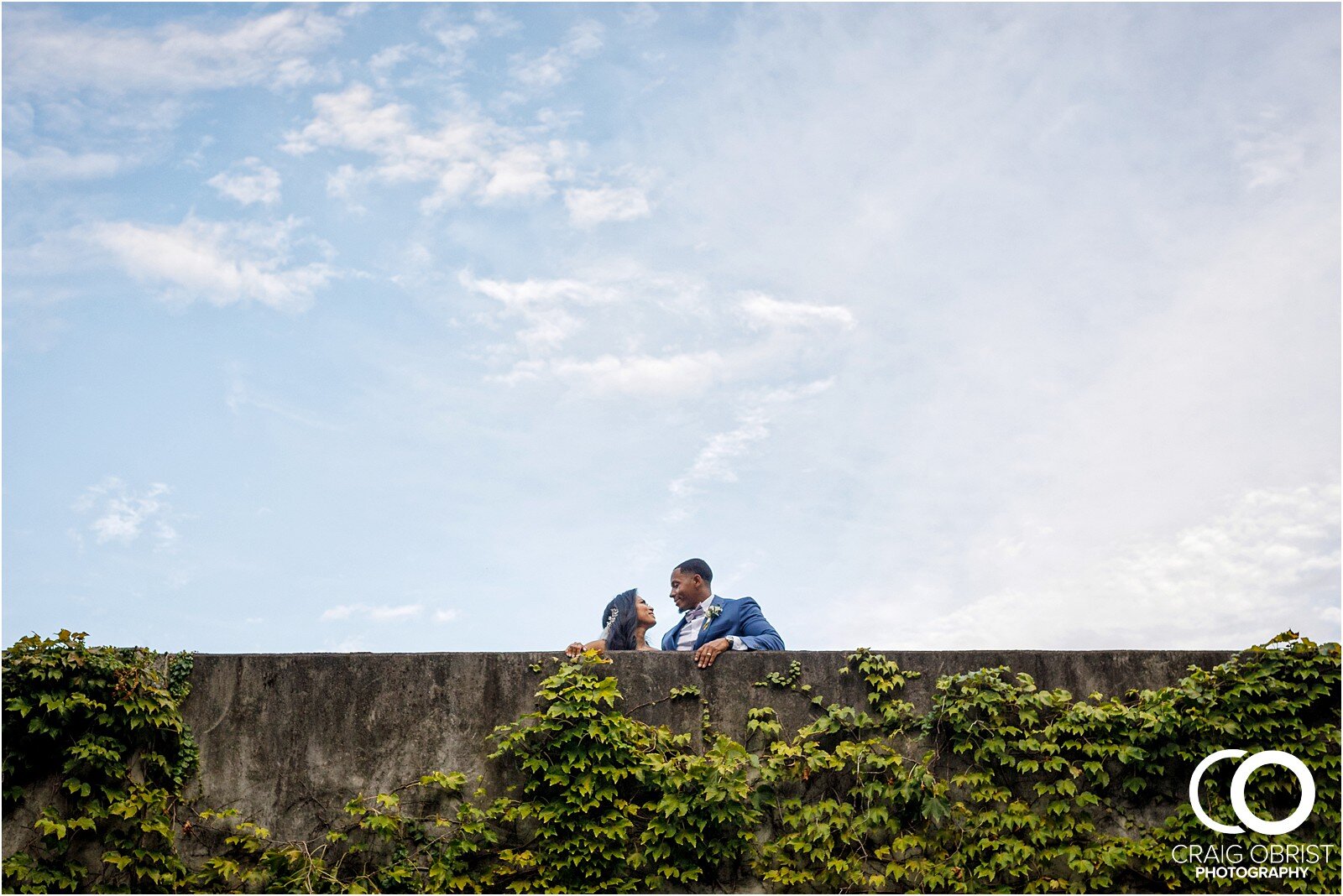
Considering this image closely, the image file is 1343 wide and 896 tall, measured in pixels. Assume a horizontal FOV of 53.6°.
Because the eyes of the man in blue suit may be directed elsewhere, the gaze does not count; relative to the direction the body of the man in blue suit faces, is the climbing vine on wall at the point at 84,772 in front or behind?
in front

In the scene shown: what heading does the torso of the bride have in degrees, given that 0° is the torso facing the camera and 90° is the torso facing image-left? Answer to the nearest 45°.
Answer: approximately 315°

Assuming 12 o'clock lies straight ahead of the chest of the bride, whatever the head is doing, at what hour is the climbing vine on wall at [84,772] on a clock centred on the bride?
The climbing vine on wall is roughly at 4 o'clock from the bride.

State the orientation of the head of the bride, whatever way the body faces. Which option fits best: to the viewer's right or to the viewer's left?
to the viewer's right

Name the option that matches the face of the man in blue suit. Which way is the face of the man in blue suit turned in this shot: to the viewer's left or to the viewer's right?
to the viewer's left
